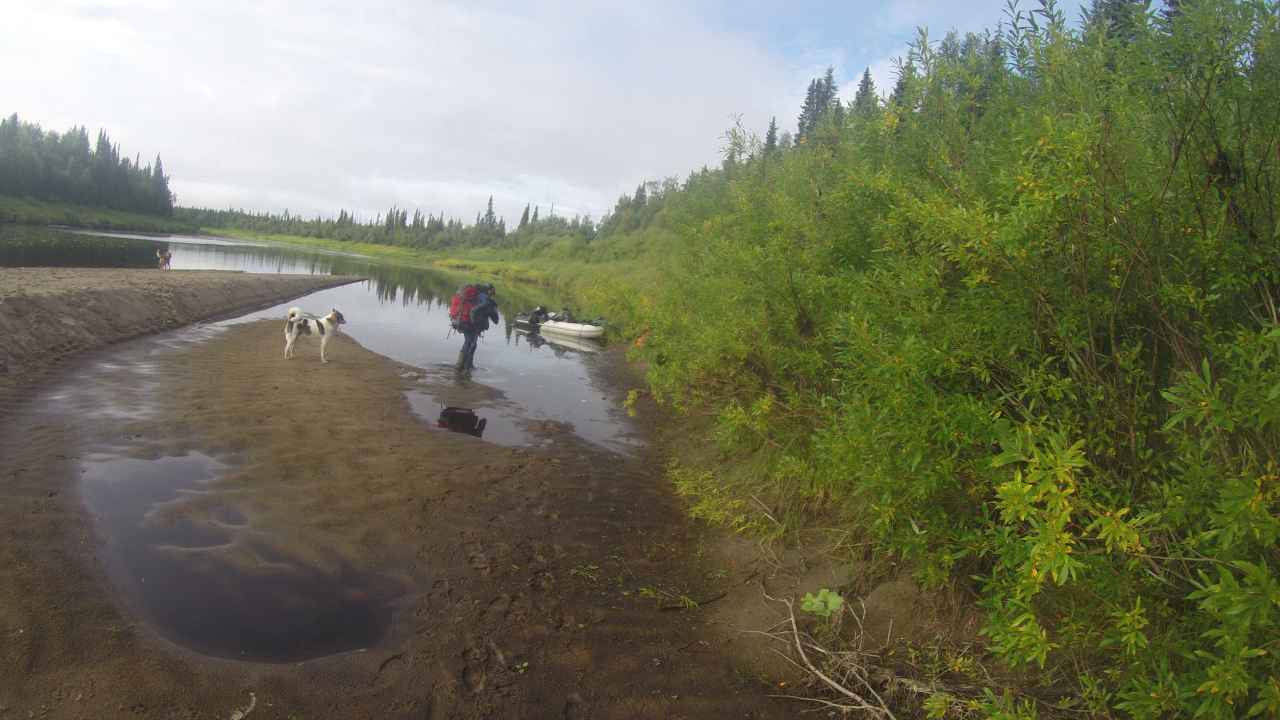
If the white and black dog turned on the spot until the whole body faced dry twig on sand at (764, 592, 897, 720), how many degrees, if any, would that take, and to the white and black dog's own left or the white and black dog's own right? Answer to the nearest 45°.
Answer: approximately 90° to the white and black dog's own right

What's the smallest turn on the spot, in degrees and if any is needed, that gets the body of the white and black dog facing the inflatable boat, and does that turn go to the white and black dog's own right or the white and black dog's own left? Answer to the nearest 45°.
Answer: approximately 45° to the white and black dog's own left

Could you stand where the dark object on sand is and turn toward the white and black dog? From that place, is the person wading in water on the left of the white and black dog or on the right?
right

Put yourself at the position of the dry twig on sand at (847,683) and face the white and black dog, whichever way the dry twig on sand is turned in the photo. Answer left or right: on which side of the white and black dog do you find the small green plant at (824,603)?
right

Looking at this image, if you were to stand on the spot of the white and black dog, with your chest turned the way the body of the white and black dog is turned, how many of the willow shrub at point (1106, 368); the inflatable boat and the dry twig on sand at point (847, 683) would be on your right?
2

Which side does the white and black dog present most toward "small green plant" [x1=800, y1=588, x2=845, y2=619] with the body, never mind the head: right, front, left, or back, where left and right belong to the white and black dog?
right

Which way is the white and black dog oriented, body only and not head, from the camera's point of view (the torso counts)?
to the viewer's right

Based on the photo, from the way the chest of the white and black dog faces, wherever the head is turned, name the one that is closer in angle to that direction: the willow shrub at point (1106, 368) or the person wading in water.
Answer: the person wading in water

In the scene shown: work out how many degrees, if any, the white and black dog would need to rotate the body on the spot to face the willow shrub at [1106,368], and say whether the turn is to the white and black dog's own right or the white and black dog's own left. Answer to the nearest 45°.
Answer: approximately 90° to the white and black dog's own right
